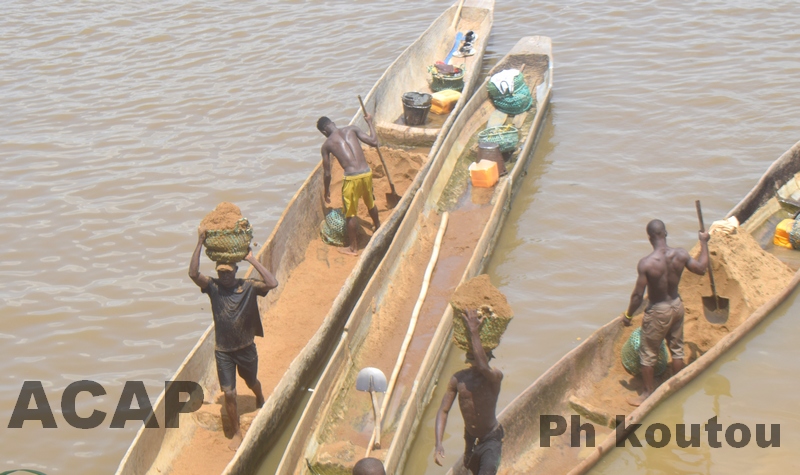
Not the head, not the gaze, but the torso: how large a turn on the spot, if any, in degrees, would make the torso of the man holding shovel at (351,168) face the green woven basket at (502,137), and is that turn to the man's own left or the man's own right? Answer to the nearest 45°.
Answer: approximately 90° to the man's own right

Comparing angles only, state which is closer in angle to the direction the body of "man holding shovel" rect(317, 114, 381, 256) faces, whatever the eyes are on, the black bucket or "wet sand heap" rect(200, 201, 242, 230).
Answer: the black bucket

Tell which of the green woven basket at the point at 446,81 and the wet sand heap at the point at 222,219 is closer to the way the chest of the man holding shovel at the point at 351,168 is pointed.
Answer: the green woven basket

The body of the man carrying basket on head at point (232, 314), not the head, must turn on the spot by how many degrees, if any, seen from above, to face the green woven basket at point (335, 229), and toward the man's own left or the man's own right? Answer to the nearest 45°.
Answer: approximately 135° to the man's own left

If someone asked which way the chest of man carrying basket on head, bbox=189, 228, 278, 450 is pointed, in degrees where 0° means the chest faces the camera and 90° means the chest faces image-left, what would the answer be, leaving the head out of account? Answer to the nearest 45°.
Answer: approximately 0°

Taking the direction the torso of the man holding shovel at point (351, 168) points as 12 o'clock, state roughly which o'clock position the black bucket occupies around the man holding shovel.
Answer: The black bucket is roughly at 2 o'clock from the man holding shovel.
